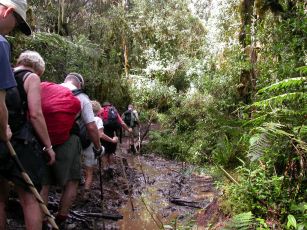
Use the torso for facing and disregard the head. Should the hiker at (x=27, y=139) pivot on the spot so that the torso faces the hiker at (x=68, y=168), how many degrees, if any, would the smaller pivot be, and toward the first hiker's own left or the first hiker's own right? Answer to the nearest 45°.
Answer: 0° — they already face them

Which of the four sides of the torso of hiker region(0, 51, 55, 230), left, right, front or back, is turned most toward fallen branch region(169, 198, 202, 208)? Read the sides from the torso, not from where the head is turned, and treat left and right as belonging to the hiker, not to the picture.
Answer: front

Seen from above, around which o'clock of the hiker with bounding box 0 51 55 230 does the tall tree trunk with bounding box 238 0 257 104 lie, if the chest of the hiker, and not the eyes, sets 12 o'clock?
The tall tree trunk is roughly at 12 o'clock from the hiker.

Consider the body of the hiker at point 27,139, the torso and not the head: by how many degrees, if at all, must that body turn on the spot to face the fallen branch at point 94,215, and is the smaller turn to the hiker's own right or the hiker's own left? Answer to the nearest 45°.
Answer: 0° — they already face it

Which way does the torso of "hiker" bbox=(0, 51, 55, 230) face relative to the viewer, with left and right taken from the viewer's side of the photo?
facing away from the viewer and to the right of the viewer
